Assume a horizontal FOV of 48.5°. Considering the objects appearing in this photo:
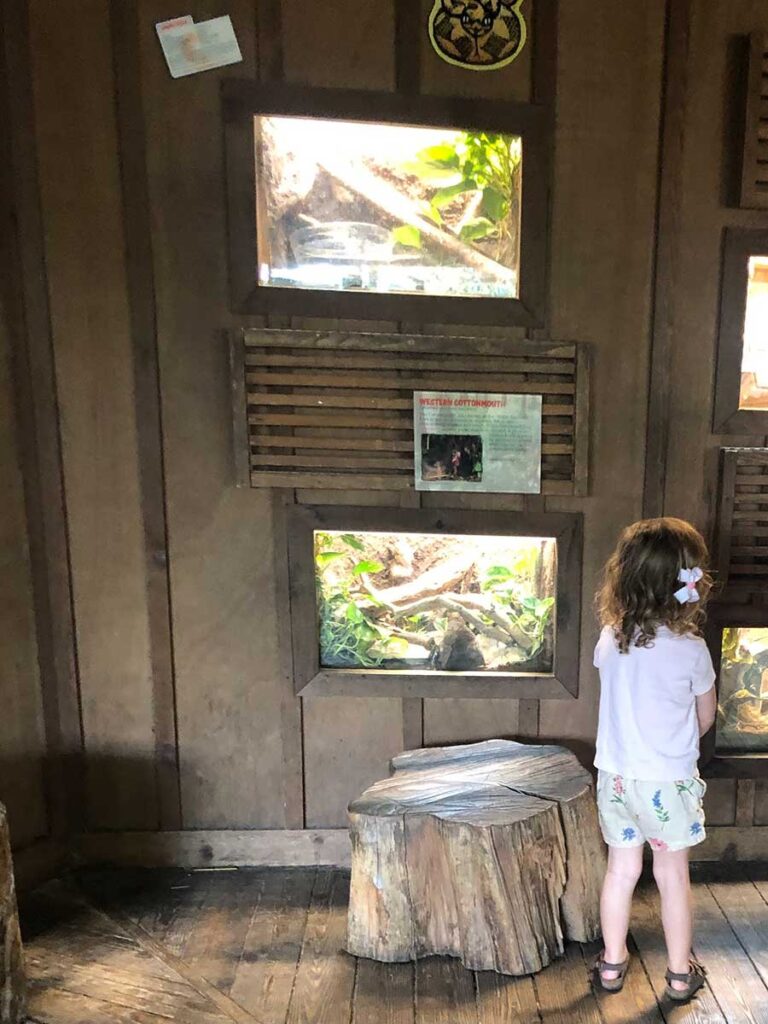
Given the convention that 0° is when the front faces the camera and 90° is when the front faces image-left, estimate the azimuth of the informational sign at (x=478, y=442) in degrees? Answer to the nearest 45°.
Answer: approximately 0°

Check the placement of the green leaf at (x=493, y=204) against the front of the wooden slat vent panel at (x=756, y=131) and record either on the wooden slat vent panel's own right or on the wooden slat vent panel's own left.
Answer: on the wooden slat vent panel's own right

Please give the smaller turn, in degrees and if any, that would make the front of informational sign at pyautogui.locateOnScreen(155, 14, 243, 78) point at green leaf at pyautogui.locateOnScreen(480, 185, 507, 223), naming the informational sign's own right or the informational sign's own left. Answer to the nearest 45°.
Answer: approximately 90° to the informational sign's own left

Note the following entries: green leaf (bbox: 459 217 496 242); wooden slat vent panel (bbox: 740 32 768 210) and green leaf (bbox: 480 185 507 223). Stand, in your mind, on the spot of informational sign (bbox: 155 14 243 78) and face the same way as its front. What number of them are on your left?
3

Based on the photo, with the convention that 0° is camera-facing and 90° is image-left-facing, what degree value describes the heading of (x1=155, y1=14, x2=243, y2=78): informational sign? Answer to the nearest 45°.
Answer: approximately 0°

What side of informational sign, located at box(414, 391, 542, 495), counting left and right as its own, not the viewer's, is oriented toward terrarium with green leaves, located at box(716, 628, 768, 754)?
left

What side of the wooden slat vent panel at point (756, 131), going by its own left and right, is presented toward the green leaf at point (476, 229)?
right
